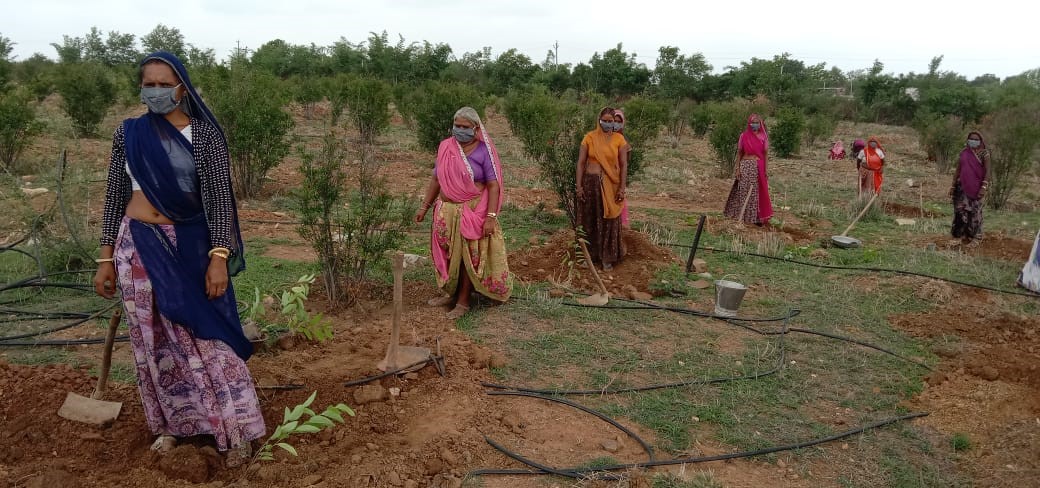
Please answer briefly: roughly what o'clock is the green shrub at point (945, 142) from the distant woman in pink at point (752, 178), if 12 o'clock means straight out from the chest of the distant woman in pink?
The green shrub is roughly at 7 o'clock from the distant woman in pink.

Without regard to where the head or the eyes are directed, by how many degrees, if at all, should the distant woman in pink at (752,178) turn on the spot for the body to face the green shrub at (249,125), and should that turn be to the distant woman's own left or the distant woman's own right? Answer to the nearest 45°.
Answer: approximately 90° to the distant woman's own right

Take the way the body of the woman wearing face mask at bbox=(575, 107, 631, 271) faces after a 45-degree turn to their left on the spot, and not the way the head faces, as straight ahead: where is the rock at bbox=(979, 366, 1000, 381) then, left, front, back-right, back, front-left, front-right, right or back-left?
front

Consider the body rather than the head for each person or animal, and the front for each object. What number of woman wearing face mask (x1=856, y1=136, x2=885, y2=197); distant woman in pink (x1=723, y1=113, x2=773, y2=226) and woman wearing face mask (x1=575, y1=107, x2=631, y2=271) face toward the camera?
3

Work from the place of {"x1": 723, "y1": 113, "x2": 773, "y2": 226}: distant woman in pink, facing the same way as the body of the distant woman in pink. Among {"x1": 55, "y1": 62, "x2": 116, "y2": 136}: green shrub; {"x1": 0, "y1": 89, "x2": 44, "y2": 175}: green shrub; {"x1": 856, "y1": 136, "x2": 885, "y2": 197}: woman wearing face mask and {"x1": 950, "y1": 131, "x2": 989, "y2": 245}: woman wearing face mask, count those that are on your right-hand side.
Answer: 2

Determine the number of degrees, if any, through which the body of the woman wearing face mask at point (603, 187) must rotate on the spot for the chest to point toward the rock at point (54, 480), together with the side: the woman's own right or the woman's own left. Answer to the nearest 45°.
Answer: approximately 45° to the woman's own right

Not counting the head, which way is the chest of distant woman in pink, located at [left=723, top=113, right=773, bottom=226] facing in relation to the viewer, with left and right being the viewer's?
facing the viewer

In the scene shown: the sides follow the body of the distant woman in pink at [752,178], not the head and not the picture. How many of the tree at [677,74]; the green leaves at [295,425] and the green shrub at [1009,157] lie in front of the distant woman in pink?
1

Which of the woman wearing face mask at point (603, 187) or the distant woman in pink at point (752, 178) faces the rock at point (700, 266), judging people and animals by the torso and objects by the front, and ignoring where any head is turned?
the distant woman in pink

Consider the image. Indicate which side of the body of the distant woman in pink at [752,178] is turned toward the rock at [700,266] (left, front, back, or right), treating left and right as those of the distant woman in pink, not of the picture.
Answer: front
